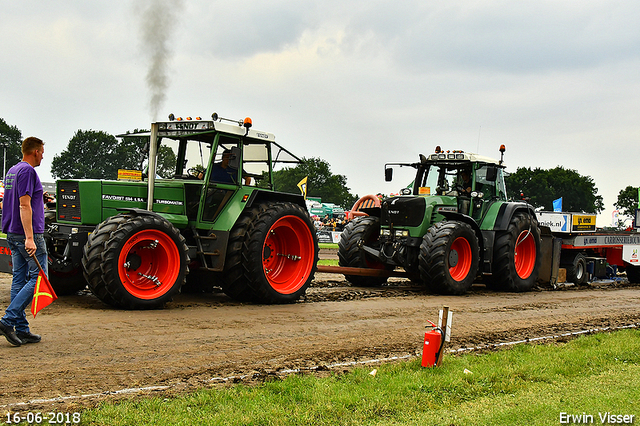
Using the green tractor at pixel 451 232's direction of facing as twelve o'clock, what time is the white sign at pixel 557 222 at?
The white sign is roughly at 6 o'clock from the green tractor.

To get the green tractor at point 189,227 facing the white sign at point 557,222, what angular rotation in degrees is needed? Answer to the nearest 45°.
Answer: approximately 180°

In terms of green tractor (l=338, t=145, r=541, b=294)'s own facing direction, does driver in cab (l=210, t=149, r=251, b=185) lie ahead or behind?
ahead

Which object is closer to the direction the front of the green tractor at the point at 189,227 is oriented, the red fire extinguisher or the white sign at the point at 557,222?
the red fire extinguisher

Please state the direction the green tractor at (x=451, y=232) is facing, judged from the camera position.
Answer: facing the viewer and to the left of the viewer

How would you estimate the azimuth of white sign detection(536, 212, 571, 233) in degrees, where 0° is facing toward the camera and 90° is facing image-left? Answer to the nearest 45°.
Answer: approximately 0°

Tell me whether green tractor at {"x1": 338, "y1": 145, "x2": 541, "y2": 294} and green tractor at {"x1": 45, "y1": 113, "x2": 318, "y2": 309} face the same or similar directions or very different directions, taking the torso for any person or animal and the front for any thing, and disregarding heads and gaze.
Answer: same or similar directions

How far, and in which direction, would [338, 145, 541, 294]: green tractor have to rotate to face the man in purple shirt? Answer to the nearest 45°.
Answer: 0° — it already faces them

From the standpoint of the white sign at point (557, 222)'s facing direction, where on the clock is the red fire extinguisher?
The red fire extinguisher is roughly at 12 o'clock from the white sign.

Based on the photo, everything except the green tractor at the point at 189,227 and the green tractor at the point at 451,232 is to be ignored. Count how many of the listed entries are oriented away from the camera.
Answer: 0

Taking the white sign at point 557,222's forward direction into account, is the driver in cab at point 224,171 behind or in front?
in front

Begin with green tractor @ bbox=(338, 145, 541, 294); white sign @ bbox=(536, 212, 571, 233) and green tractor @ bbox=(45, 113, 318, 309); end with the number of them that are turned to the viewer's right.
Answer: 0

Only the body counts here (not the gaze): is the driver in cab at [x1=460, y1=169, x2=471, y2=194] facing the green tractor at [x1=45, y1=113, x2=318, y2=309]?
yes

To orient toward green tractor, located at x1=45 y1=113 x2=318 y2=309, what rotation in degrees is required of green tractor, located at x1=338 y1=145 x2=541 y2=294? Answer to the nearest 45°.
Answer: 0° — it already faces it
